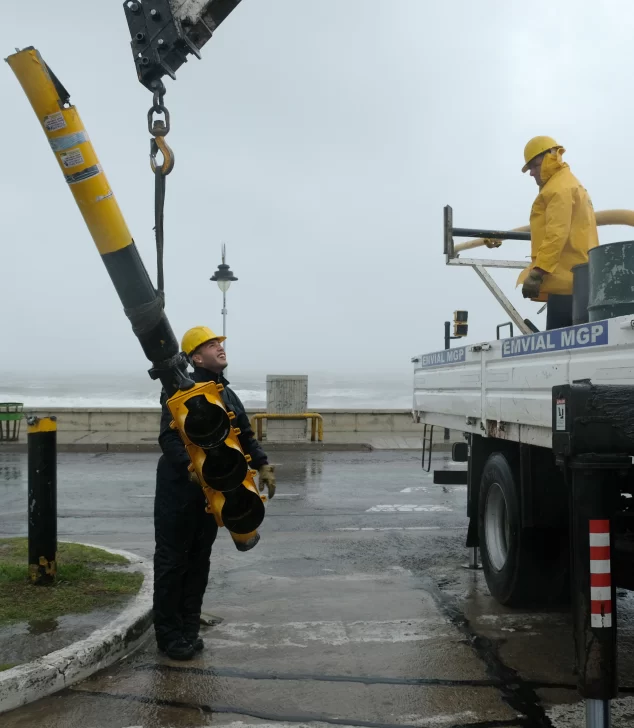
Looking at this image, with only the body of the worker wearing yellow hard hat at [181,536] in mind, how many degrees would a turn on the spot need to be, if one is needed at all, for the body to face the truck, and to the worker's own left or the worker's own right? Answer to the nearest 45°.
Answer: approximately 45° to the worker's own left

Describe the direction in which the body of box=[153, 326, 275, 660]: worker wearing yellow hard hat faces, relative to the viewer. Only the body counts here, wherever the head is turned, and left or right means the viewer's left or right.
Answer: facing the viewer and to the right of the viewer

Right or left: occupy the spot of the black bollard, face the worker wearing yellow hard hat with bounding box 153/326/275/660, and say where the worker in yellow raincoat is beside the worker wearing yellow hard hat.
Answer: left

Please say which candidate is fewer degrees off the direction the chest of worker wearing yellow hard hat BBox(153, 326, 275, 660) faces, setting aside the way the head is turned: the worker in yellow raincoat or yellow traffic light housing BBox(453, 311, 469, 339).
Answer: the worker in yellow raincoat

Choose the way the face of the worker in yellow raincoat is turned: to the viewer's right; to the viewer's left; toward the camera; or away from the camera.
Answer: to the viewer's left

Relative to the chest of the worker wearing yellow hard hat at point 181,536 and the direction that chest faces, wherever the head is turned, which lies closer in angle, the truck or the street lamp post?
the truck

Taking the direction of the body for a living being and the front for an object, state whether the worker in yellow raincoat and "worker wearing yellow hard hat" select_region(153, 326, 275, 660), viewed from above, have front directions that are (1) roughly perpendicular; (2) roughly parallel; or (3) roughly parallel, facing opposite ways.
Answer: roughly parallel, facing opposite ways

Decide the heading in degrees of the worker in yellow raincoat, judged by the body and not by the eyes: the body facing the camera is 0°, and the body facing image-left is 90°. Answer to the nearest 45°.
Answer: approximately 90°
